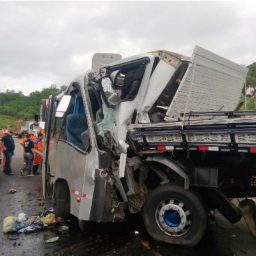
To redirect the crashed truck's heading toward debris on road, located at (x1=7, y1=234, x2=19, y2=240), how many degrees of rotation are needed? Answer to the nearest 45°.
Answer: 0° — it already faces it

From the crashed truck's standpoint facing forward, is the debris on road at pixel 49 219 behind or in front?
in front

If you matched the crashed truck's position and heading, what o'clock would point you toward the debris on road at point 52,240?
The debris on road is roughly at 12 o'clock from the crashed truck.

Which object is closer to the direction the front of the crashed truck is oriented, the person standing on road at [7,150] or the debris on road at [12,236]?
the debris on road

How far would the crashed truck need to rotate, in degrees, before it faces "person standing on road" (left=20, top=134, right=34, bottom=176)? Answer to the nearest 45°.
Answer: approximately 45° to its right

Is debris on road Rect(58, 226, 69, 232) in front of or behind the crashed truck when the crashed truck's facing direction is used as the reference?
in front

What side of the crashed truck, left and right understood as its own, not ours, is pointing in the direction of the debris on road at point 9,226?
front

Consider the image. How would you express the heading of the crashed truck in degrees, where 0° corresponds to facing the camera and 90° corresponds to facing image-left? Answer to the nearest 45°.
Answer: approximately 90°

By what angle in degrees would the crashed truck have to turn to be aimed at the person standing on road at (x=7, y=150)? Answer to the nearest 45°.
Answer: approximately 45° to its right
